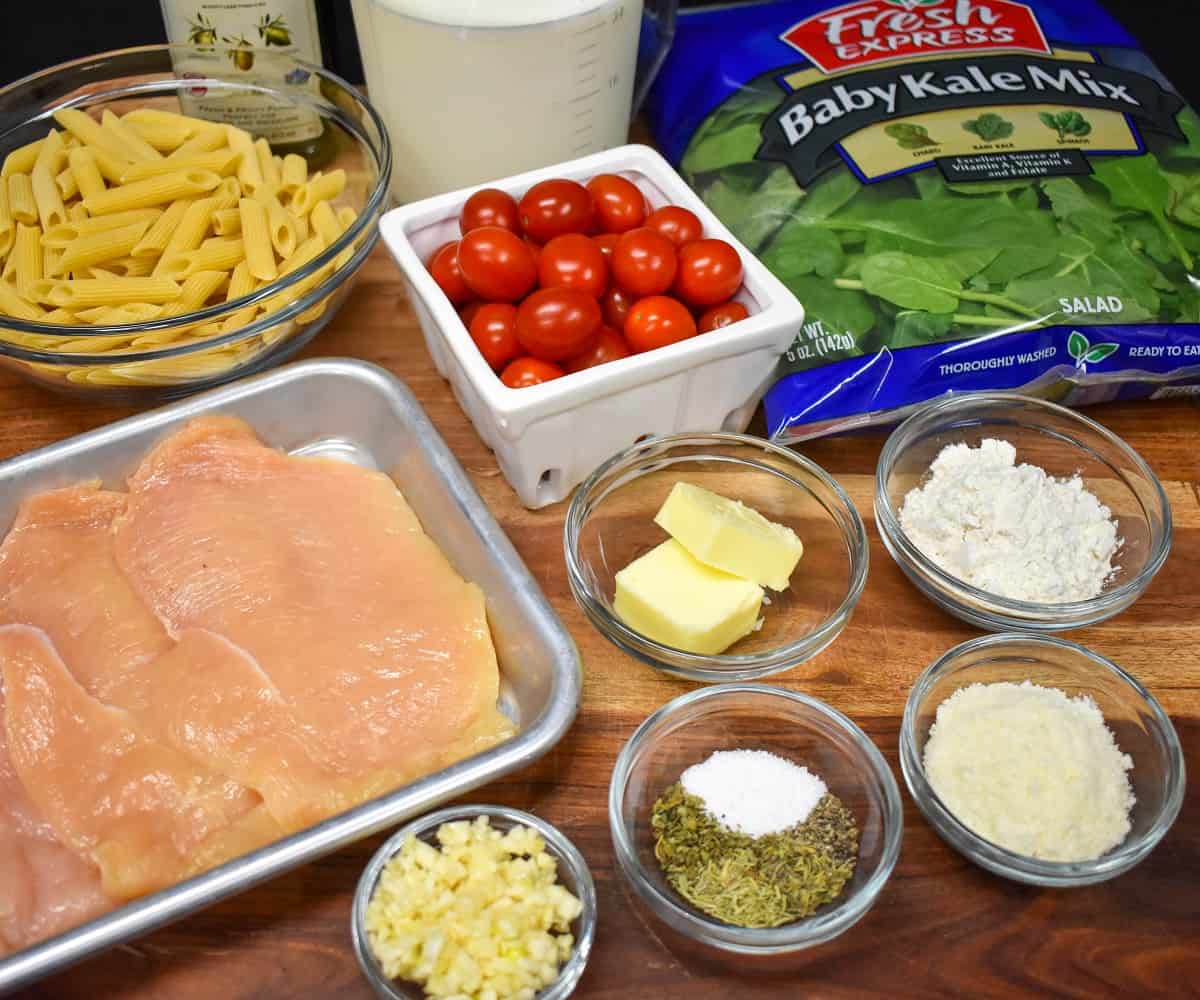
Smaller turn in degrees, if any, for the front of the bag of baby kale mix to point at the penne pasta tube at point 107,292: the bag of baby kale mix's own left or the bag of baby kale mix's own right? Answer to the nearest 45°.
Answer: approximately 45° to the bag of baby kale mix's own right

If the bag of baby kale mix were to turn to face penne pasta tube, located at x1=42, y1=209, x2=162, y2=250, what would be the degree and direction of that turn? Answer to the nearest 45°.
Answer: approximately 90° to its right

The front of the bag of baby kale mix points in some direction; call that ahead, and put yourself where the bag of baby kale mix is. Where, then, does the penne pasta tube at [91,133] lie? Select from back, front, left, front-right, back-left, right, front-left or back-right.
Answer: right

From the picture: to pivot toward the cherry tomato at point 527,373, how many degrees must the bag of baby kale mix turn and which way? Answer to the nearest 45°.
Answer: approximately 45° to its right

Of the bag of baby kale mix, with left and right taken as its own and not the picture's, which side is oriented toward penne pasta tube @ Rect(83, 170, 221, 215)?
right

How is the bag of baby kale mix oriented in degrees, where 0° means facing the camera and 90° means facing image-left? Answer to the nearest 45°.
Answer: approximately 0°

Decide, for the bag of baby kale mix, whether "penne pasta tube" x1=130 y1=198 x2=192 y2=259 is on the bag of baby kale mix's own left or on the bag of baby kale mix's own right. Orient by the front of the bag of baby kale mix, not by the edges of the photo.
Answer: on the bag of baby kale mix's own right
